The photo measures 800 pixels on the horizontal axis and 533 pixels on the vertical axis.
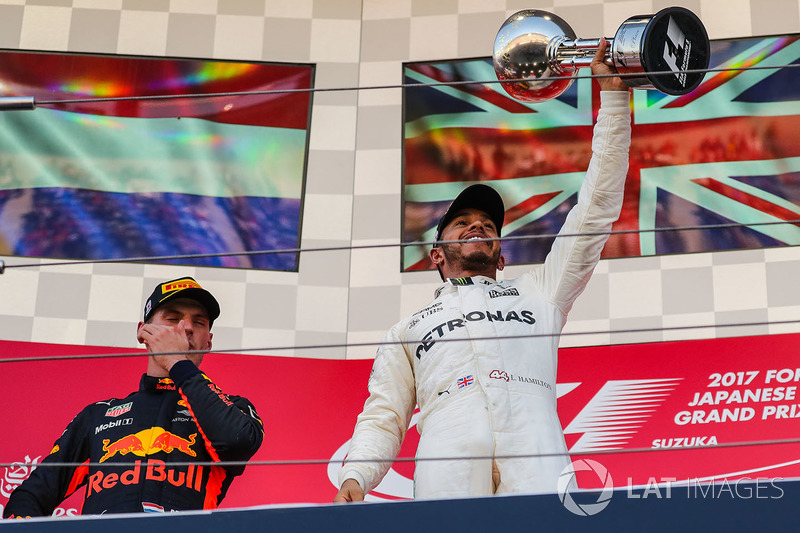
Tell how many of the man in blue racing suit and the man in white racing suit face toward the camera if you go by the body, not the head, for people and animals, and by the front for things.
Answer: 2

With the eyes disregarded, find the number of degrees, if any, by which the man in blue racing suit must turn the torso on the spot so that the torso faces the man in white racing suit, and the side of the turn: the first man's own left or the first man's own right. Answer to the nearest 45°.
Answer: approximately 90° to the first man's own left

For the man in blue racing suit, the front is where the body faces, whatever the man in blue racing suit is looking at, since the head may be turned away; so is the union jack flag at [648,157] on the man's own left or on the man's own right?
on the man's own left

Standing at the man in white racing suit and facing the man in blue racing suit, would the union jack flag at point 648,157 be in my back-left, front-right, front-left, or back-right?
back-right

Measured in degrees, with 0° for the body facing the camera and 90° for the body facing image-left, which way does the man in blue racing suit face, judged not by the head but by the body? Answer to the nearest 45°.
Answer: approximately 0°

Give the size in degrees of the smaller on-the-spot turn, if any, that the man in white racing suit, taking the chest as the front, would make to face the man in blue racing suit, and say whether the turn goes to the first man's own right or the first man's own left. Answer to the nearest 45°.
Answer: approximately 90° to the first man's own right

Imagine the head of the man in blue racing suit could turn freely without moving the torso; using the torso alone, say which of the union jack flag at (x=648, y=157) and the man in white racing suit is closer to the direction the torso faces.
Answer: the man in white racing suit

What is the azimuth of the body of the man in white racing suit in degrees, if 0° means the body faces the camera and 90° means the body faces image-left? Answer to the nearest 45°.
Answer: approximately 0°

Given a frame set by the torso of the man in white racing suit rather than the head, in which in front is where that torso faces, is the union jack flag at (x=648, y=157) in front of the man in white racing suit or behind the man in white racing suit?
behind
